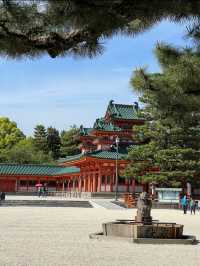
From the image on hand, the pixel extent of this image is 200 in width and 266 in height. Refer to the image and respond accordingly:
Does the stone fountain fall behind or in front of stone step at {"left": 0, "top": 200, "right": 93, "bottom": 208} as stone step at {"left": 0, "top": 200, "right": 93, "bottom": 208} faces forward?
in front

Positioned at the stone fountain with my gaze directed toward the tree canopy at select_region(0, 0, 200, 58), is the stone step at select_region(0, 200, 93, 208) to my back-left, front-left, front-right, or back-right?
back-right

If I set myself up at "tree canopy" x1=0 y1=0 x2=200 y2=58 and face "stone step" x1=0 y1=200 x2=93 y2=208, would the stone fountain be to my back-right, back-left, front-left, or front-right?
front-right

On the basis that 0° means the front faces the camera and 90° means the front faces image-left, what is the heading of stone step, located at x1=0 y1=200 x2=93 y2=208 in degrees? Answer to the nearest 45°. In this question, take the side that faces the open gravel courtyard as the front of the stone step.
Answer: approximately 0°

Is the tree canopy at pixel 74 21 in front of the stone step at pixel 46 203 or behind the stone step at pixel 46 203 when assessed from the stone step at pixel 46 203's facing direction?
in front

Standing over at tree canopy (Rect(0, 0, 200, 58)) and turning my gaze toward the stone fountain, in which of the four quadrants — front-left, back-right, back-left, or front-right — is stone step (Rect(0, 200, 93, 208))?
front-left
